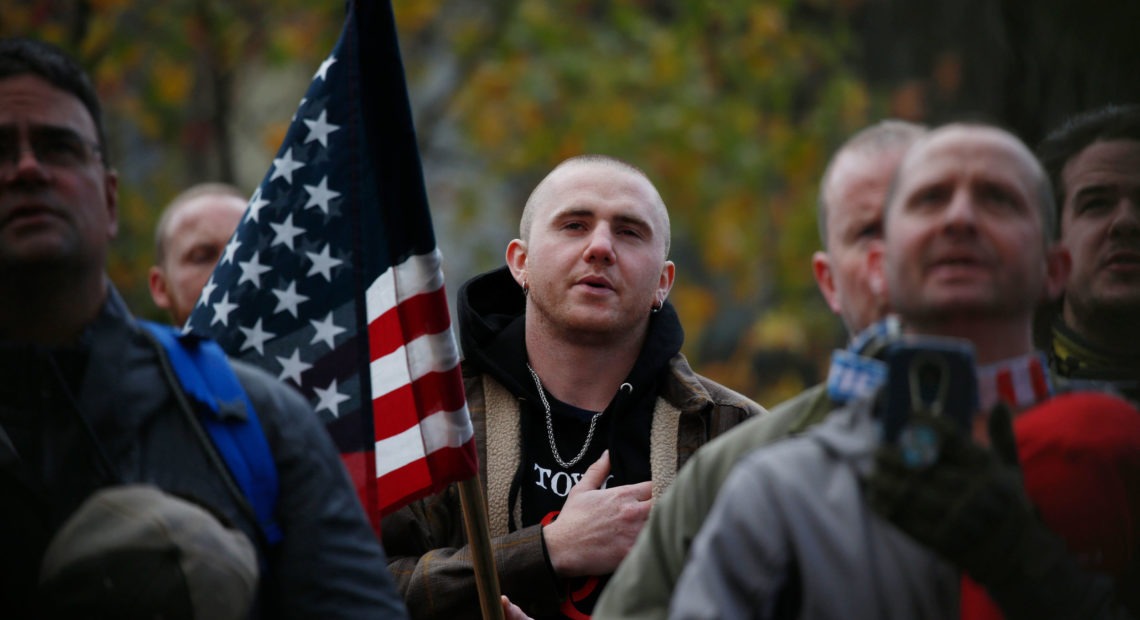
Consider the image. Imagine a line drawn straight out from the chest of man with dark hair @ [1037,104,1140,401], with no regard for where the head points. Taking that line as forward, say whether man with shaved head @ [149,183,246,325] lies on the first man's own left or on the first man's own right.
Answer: on the first man's own right

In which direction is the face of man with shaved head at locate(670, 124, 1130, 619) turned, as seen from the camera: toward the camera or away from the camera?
toward the camera

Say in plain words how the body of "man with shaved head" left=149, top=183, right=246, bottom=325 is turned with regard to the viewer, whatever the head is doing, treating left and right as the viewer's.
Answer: facing the viewer and to the right of the viewer

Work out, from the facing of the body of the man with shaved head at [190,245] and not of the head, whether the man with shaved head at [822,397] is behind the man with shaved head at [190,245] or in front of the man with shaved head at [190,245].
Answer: in front

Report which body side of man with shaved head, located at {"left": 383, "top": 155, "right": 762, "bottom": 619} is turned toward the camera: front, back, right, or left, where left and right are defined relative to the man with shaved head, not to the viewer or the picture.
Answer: front

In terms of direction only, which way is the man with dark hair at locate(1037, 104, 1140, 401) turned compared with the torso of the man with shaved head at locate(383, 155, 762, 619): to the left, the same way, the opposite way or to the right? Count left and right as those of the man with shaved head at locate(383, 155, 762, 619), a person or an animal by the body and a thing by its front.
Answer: the same way

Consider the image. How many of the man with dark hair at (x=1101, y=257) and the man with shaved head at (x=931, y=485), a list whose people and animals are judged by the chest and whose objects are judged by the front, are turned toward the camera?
2

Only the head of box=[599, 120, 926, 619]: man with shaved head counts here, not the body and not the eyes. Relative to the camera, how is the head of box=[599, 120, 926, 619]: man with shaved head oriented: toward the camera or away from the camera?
toward the camera

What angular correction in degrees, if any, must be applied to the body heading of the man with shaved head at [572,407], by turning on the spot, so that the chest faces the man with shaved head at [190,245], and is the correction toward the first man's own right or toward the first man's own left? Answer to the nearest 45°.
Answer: approximately 135° to the first man's own right

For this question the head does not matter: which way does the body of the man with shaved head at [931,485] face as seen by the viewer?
toward the camera

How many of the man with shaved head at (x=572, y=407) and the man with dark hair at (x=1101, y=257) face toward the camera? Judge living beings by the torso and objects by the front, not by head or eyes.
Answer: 2

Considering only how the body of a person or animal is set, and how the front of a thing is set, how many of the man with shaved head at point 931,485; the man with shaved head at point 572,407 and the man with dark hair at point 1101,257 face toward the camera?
3
